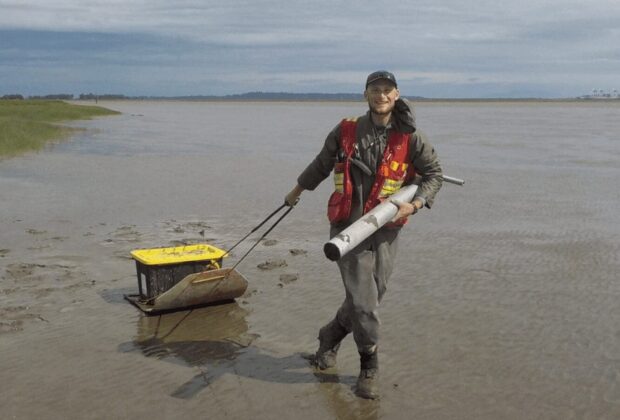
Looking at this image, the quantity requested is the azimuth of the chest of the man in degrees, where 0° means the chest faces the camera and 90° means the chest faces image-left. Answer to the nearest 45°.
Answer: approximately 0°

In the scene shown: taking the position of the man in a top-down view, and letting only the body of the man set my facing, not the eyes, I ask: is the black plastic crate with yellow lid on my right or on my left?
on my right
